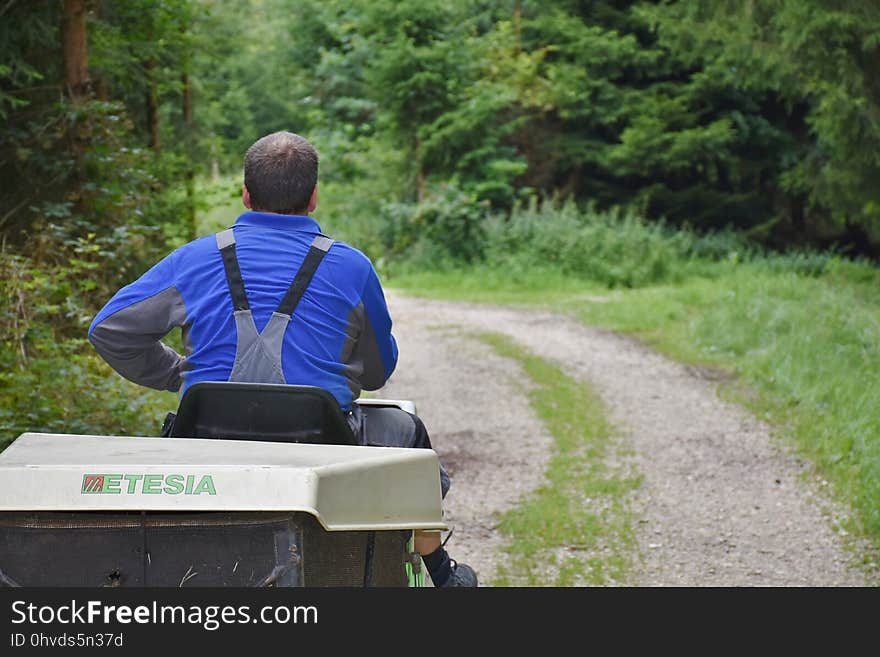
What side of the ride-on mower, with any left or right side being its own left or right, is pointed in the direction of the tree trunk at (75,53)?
front

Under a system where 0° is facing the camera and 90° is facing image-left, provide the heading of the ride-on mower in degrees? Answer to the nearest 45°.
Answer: approximately 180°

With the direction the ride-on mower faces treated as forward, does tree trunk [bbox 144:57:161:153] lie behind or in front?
in front

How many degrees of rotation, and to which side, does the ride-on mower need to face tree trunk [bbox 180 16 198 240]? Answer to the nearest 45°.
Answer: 0° — it already faces it
